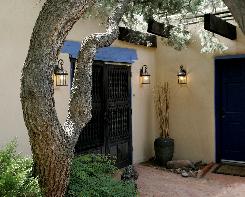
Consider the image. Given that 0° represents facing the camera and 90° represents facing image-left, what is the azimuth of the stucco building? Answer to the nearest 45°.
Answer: approximately 0°

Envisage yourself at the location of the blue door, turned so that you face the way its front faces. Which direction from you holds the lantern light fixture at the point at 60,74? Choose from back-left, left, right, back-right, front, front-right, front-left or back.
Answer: front-right

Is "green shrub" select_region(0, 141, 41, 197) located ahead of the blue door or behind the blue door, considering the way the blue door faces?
ahead

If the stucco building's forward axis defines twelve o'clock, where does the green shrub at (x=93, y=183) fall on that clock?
The green shrub is roughly at 1 o'clock from the stucco building.

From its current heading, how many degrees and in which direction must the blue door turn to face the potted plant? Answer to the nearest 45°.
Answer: approximately 90° to its right

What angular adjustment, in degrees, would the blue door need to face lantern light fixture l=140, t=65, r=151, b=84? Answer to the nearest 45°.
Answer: approximately 90° to its right

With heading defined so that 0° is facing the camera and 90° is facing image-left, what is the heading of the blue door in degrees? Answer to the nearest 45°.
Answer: approximately 0°

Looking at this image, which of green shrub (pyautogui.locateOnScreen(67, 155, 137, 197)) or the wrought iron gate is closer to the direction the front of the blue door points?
the green shrub
